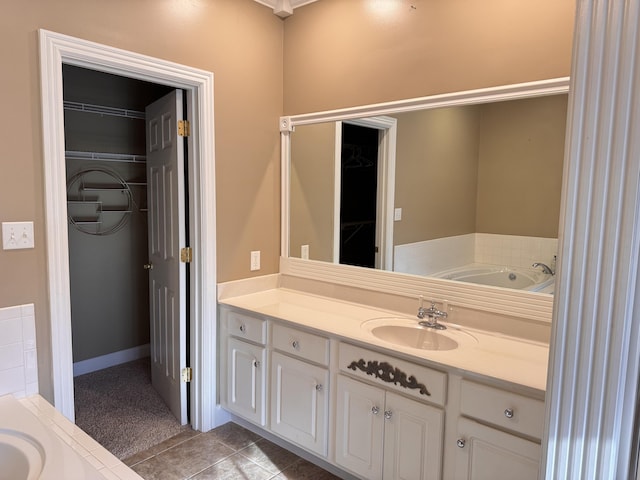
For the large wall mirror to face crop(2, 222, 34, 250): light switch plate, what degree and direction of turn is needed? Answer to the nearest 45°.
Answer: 0° — it already faces it

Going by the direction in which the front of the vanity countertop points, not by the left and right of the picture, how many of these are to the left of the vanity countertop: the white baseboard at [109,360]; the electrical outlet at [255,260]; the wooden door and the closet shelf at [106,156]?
0

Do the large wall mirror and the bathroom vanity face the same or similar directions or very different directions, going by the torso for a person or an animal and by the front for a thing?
same or similar directions

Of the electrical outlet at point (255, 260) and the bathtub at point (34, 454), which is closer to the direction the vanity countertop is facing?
the bathtub

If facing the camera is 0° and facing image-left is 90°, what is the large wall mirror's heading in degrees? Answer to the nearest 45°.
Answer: approximately 45°

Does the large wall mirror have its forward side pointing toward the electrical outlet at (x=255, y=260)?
no

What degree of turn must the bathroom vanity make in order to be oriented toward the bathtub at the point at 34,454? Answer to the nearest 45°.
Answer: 0° — it already faces it

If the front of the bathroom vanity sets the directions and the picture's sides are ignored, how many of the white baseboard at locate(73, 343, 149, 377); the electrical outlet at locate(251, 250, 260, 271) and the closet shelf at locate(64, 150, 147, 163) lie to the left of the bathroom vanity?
0

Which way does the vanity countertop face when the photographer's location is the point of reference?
facing the viewer and to the left of the viewer

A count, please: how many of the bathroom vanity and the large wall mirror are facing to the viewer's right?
0

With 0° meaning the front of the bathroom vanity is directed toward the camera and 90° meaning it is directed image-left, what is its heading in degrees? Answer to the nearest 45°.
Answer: approximately 45°

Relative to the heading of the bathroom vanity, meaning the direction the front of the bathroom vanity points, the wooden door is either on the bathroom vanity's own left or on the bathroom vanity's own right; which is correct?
on the bathroom vanity's own right

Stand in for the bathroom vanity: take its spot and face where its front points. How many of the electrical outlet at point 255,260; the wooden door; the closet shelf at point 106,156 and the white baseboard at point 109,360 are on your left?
0

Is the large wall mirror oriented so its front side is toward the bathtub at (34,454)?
yes

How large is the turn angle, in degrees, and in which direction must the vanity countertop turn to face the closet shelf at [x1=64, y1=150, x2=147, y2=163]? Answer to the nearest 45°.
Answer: approximately 90° to its right

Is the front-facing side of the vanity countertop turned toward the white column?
no

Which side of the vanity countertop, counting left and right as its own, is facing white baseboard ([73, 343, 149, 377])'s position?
right

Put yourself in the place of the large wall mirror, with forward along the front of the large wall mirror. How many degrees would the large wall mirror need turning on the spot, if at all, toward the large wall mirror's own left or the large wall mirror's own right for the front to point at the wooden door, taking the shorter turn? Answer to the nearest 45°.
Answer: approximately 45° to the large wall mirror's own right
